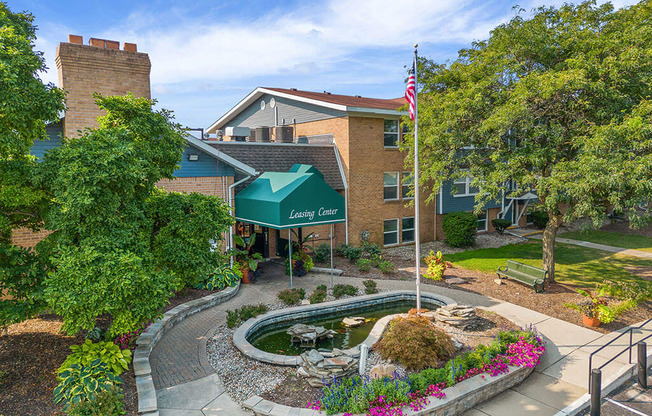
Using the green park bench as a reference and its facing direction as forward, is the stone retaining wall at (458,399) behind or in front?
in front

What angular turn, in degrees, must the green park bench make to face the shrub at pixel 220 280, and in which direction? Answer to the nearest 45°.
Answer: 0° — it already faces it

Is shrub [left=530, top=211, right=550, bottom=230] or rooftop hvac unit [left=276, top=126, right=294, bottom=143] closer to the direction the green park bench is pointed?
the rooftop hvac unit

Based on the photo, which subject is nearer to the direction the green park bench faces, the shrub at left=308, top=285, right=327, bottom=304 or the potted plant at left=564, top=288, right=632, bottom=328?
the shrub

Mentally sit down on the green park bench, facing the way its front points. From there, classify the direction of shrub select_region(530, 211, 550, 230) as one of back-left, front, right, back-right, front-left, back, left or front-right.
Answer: back-right

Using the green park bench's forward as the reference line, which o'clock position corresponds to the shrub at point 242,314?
The shrub is roughly at 12 o'clock from the green park bench.

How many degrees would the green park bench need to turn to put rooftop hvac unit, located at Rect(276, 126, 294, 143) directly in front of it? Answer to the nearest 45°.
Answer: approximately 45° to its right

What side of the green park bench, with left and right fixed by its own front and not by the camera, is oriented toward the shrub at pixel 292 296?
front

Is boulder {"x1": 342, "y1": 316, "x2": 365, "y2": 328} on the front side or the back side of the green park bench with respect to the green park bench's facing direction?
on the front side

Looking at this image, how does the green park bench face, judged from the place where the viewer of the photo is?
facing the viewer and to the left of the viewer

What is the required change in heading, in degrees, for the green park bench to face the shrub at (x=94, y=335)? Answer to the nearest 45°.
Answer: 0° — it already faces it

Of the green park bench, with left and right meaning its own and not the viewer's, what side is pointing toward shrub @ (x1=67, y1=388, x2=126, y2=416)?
front

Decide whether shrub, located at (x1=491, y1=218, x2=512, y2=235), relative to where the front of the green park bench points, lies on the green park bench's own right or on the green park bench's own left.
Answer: on the green park bench's own right
